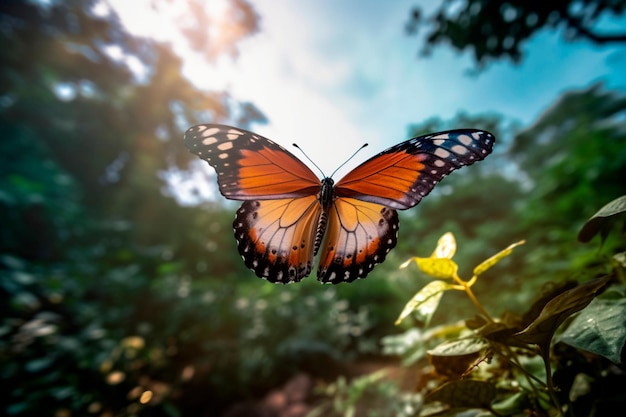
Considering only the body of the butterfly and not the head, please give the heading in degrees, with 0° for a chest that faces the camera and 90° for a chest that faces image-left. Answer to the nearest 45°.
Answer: approximately 180°
